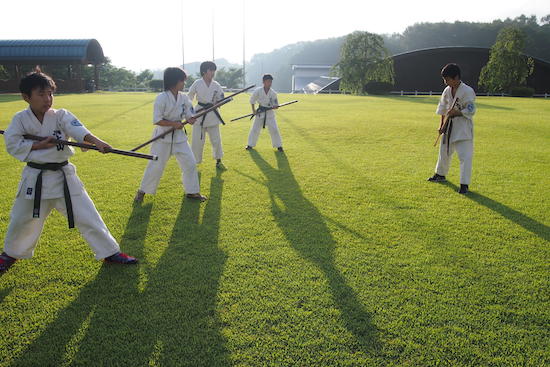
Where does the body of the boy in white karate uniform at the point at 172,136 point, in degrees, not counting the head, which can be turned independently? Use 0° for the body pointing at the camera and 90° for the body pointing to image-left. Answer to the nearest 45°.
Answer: approximately 315°

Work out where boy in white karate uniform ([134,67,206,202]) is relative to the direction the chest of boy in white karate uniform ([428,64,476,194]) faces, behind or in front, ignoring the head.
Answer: in front

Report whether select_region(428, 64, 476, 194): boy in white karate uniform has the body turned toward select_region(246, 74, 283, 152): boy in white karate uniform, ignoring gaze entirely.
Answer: no

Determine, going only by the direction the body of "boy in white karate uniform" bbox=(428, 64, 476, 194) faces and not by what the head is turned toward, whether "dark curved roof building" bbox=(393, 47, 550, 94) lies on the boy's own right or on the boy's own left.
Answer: on the boy's own right

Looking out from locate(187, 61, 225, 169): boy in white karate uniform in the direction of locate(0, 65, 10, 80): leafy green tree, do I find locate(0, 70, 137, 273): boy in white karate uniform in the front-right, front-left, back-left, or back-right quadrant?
back-left

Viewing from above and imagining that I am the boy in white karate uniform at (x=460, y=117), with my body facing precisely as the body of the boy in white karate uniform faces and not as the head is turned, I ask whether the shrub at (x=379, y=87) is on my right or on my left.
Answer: on my right

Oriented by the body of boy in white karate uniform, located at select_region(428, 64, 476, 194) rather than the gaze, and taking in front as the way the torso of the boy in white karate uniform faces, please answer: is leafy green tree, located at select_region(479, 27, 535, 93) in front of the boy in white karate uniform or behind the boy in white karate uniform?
behind

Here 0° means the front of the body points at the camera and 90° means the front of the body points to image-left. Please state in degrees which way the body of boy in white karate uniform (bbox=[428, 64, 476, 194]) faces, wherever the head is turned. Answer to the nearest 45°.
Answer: approximately 45°

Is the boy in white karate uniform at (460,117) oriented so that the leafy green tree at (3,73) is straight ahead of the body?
no

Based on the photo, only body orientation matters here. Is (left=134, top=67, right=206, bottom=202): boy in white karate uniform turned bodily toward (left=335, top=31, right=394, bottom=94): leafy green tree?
no

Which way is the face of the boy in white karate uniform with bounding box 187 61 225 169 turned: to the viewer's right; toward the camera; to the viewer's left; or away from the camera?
toward the camera

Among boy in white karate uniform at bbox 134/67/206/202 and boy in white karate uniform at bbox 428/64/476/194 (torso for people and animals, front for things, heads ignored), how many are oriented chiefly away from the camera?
0
